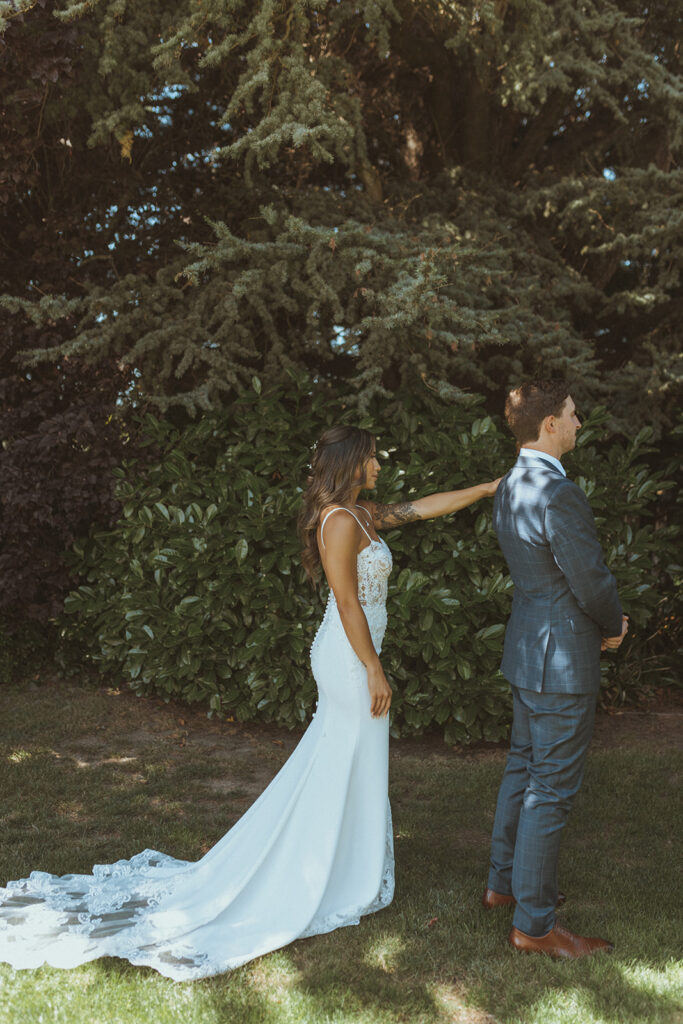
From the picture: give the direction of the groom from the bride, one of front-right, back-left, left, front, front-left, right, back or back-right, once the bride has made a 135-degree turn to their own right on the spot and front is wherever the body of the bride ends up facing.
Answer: left

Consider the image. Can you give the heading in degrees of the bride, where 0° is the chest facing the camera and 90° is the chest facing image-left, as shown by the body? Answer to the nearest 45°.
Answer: approximately 270°

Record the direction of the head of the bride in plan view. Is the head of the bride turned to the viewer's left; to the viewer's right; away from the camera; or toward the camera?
to the viewer's right

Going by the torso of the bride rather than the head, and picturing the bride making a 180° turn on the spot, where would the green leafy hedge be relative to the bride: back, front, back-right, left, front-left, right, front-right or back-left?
right
